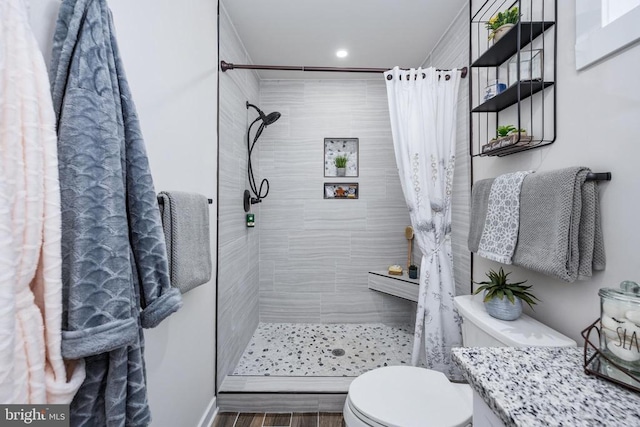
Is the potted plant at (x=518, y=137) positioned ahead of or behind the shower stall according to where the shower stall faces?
ahead

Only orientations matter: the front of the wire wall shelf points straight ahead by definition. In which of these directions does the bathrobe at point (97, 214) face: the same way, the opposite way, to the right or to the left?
the opposite way

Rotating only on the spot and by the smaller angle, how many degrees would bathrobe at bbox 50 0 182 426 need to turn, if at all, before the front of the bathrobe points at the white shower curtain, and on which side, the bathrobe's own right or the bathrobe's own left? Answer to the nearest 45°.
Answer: approximately 45° to the bathrobe's own left

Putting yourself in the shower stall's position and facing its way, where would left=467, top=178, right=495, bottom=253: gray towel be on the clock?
The gray towel is roughly at 11 o'clock from the shower stall.

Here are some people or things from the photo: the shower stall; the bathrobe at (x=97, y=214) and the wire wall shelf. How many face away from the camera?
0

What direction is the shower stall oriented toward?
toward the camera

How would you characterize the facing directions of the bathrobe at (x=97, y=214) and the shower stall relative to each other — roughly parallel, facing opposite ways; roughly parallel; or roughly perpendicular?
roughly perpendicular

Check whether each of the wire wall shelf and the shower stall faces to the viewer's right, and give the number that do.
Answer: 0

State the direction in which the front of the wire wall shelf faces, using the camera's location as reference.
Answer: facing the viewer and to the left of the viewer

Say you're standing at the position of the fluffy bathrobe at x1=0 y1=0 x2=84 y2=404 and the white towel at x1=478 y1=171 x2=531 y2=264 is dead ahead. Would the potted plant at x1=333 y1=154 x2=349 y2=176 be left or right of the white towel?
left

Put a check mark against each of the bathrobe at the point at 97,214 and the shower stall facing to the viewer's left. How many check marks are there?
0

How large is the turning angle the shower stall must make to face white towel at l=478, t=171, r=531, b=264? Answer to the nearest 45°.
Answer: approximately 45° to its left

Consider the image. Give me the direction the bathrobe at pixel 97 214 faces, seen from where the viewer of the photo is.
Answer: facing the viewer and to the right of the viewer

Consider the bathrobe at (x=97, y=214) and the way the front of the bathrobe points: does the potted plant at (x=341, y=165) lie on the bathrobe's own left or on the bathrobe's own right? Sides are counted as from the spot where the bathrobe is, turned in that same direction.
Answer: on the bathrobe's own left

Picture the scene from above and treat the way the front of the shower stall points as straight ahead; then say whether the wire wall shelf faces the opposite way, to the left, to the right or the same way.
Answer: to the right
